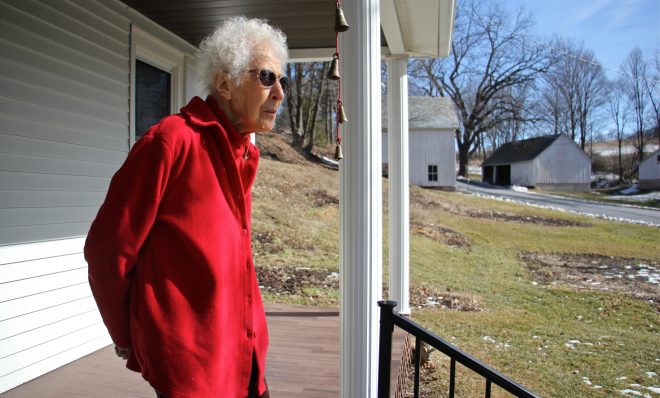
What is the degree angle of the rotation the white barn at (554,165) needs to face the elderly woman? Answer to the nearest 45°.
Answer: approximately 45° to its left

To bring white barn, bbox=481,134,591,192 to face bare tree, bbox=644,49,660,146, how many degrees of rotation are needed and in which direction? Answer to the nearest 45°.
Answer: approximately 180°

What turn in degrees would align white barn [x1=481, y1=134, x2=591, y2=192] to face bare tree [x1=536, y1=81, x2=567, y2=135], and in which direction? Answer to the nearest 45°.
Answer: approximately 135° to its right

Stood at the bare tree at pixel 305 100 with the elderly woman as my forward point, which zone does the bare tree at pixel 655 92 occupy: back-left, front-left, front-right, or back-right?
back-left

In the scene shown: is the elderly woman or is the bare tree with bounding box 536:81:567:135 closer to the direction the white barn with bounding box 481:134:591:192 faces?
the elderly woman

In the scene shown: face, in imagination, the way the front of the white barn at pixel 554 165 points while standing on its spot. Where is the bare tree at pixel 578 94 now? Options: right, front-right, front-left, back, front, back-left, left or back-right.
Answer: back-right

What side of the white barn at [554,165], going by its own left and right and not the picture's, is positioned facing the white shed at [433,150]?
front

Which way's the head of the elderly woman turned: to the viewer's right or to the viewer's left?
to the viewer's right

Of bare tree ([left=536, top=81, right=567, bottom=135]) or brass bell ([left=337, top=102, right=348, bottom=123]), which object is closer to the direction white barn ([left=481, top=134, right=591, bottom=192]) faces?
the brass bell

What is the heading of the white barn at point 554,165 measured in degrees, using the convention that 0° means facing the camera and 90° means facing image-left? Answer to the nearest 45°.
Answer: approximately 45°

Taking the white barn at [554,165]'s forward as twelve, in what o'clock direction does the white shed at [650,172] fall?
The white shed is roughly at 7 o'clock from the white barn.
